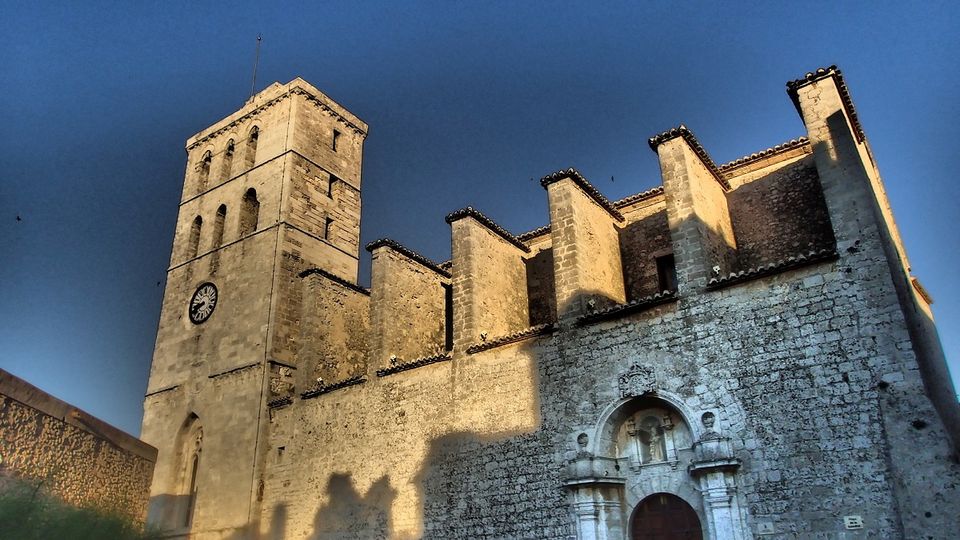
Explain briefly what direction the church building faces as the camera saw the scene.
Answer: facing the viewer and to the left of the viewer
